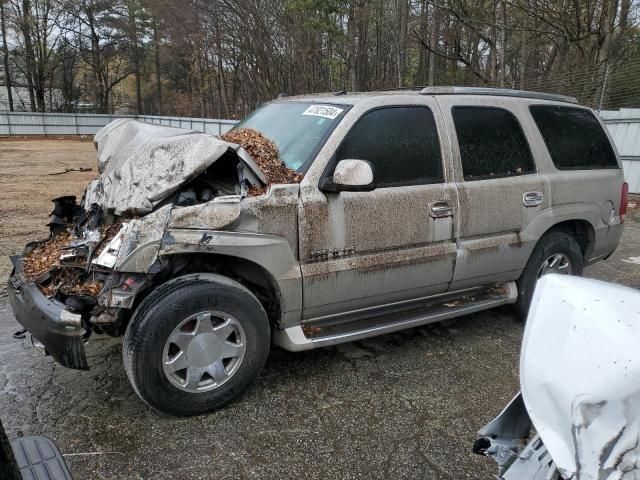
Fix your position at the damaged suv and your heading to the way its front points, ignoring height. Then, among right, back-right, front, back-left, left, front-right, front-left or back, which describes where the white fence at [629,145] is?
back

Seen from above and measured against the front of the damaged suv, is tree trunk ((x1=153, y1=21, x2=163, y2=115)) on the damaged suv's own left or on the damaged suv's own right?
on the damaged suv's own right

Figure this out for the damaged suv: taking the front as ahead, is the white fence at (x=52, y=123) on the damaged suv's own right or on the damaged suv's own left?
on the damaged suv's own right

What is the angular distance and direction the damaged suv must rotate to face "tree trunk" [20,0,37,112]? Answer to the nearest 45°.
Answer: approximately 90° to its right

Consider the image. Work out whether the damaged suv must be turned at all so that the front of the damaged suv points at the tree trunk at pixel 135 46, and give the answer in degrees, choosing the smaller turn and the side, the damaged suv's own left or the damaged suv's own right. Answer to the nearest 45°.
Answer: approximately 135° to the damaged suv's own right

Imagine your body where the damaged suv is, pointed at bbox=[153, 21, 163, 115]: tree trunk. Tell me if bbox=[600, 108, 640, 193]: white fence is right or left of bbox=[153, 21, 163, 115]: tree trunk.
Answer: right

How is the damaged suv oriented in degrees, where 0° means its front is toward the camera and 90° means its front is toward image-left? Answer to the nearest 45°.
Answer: approximately 45°
